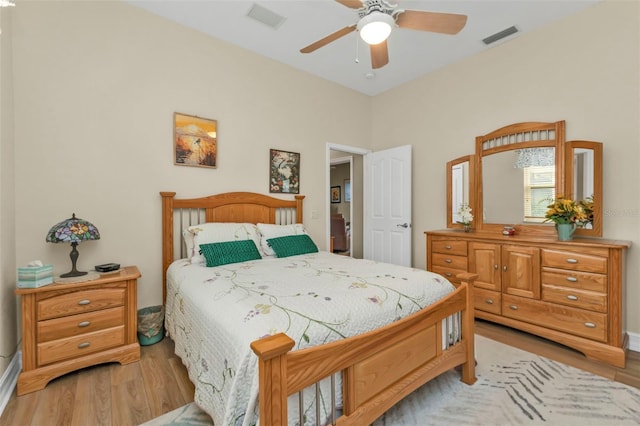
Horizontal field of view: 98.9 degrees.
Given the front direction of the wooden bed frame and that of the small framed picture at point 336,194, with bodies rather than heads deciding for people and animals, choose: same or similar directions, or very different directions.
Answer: same or similar directions

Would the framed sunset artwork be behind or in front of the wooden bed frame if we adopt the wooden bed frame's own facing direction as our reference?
behind

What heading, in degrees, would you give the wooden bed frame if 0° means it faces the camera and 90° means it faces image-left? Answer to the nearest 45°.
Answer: approximately 315°

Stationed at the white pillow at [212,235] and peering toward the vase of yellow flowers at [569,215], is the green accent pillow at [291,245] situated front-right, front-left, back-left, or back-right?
front-left

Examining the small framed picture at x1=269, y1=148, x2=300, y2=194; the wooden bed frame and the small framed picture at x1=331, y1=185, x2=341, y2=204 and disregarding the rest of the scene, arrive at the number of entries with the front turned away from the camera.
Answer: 0

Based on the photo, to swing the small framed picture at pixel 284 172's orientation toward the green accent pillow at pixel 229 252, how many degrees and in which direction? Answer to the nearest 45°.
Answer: approximately 90° to its right

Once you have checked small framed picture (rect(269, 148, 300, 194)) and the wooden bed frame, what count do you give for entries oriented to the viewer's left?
0

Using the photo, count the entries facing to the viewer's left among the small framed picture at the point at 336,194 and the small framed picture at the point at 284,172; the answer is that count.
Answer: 0

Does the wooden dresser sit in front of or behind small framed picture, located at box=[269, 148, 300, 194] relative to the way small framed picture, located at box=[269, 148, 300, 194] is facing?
in front

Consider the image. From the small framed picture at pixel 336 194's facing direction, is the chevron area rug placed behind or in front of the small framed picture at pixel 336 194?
in front

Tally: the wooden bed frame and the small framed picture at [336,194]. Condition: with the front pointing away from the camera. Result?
0

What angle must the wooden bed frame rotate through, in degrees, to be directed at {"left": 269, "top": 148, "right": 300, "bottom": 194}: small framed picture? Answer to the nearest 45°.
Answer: approximately 135° to its left

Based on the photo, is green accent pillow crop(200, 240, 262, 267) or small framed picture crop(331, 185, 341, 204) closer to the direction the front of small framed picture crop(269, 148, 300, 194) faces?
the green accent pillow

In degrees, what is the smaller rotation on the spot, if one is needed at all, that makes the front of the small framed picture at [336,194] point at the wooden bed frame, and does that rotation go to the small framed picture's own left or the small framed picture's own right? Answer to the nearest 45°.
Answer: approximately 45° to the small framed picture's own right

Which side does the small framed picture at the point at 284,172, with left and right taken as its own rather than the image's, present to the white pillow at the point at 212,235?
right

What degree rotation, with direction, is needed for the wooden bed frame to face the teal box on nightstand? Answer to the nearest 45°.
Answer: approximately 135° to its right

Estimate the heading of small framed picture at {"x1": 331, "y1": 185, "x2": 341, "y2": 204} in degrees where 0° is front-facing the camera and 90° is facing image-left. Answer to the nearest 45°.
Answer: approximately 315°

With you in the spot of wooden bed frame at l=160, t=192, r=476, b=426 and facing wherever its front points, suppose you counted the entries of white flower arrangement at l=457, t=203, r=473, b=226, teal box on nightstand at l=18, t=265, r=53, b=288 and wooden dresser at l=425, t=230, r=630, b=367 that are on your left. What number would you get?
2

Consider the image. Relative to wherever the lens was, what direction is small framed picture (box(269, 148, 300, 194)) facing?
facing the viewer and to the right of the viewer
